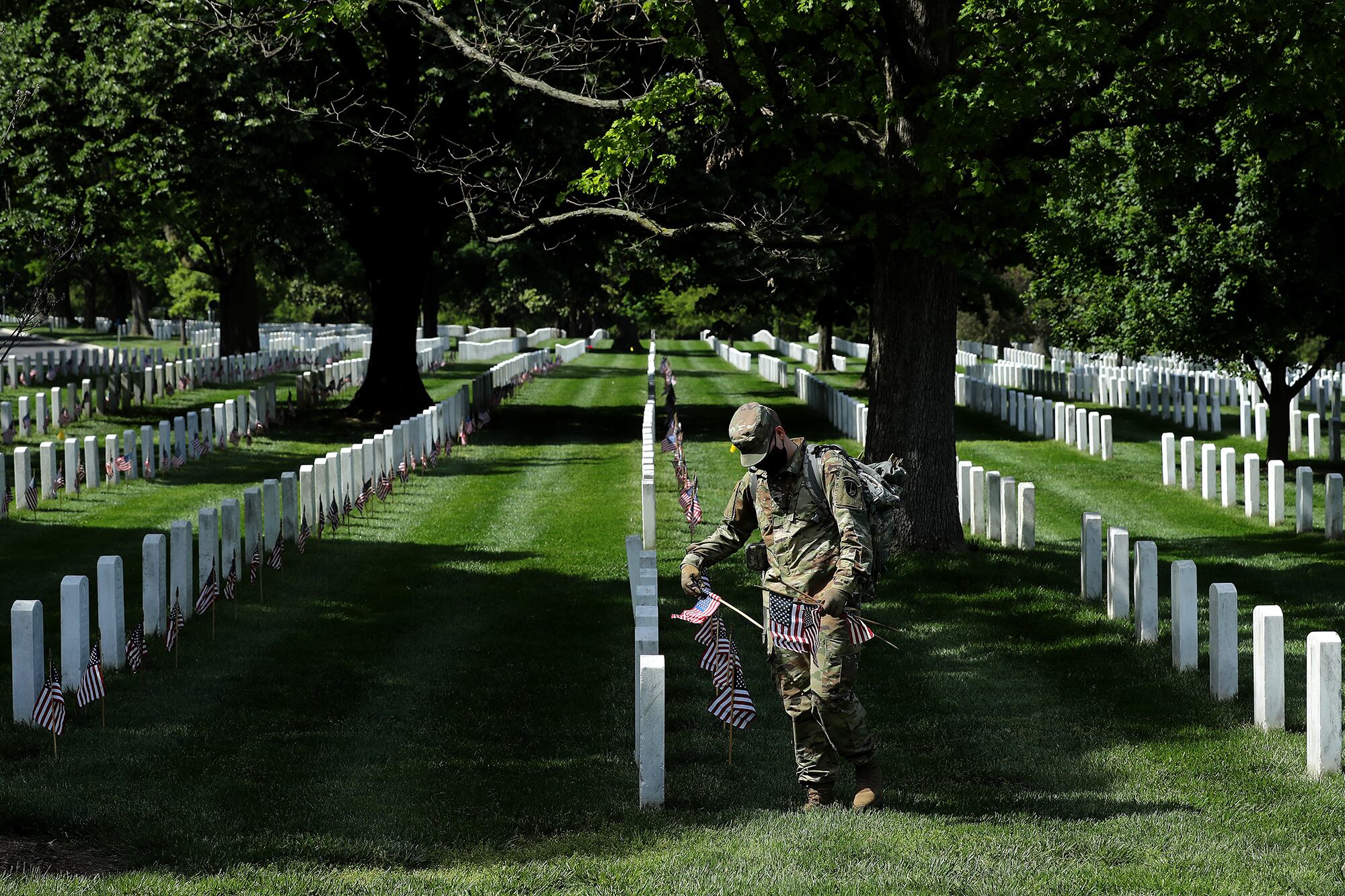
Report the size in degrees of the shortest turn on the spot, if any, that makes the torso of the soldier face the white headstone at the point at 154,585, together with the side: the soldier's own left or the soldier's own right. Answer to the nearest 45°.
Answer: approximately 90° to the soldier's own right

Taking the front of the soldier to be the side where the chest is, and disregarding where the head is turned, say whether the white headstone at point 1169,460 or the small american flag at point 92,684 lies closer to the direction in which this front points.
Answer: the small american flag
